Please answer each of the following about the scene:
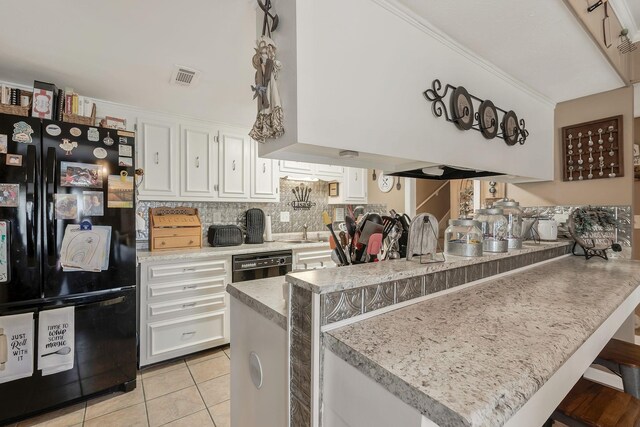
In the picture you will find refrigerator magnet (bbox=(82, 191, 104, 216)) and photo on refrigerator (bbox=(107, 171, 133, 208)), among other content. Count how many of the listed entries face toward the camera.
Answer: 2

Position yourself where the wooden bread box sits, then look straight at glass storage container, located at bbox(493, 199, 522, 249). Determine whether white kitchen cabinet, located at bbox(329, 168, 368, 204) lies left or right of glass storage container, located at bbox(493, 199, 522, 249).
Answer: left

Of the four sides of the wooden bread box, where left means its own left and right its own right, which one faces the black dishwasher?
left

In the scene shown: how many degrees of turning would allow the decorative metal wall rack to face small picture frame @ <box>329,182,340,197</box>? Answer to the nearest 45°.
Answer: approximately 180°

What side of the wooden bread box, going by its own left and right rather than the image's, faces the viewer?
front

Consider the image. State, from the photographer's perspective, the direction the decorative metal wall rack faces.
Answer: facing the viewer and to the right of the viewer

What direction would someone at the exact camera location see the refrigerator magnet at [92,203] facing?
facing the viewer

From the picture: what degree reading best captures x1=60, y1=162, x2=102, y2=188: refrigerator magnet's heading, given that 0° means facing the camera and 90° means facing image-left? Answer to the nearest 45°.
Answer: approximately 0°

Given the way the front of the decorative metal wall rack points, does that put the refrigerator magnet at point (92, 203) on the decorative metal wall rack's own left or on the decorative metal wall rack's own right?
on the decorative metal wall rack's own right

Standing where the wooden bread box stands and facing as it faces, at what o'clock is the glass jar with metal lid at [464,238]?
The glass jar with metal lid is roughly at 11 o'clock from the wooden bread box.

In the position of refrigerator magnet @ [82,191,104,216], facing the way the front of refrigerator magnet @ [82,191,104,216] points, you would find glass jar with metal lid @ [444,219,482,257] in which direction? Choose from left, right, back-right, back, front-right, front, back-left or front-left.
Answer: front-left
